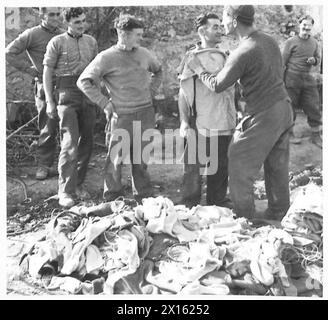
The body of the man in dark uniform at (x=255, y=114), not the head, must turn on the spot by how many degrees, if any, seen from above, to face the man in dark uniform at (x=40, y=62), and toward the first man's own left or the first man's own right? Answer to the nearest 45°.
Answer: approximately 45° to the first man's own left

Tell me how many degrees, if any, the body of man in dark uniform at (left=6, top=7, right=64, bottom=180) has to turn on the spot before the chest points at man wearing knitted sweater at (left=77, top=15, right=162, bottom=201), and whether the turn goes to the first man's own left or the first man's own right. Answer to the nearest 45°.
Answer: approximately 45° to the first man's own left

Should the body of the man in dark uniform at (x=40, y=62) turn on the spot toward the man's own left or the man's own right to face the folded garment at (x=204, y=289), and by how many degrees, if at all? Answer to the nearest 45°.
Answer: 0° — they already face it

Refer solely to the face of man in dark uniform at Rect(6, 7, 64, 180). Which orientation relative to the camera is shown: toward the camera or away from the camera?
toward the camera

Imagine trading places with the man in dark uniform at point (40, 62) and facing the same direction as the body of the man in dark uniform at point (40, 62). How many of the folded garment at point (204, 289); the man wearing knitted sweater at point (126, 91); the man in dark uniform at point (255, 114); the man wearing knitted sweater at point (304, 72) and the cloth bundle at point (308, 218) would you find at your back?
0

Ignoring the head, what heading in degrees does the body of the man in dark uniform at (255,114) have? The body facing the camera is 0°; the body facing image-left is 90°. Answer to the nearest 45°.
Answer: approximately 135°

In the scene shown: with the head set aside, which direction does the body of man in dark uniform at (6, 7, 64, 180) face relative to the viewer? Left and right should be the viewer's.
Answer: facing the viewer and to the right of the viewer

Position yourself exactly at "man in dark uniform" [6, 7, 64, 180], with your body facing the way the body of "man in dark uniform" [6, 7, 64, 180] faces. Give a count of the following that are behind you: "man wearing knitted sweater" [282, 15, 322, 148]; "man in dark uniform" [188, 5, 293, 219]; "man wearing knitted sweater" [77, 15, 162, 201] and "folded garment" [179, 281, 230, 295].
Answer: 0

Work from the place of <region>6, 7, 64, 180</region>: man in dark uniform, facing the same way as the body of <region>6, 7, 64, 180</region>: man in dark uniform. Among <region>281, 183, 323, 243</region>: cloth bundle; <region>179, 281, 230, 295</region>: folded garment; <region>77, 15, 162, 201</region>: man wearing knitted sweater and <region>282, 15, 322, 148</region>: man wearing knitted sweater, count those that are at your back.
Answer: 0

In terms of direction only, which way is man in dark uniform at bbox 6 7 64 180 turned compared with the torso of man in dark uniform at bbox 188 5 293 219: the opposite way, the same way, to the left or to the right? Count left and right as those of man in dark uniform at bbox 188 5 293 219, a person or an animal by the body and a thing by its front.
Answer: the opposite way
